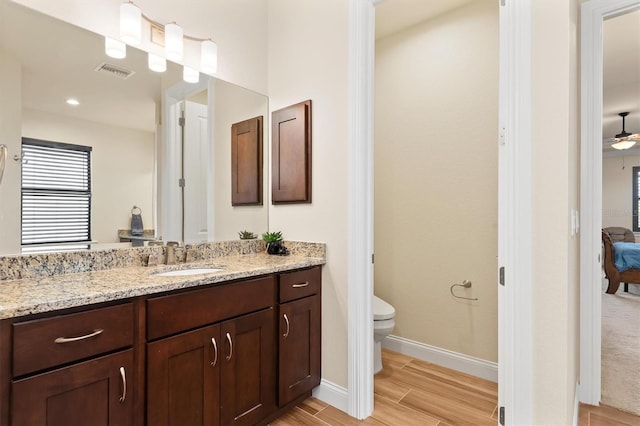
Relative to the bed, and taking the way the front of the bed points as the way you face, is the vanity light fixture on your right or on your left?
on your left

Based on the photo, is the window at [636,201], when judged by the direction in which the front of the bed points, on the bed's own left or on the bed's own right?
on the bed's own right

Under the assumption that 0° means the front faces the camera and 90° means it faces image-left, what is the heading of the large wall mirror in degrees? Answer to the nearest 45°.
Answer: approximately 315°

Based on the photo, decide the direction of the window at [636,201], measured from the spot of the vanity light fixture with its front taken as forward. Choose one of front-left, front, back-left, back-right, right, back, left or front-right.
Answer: front-left

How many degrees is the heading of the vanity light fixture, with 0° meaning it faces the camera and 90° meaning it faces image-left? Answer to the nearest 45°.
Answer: approximately 315°

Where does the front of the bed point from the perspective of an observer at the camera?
facing to the left of the viewer
